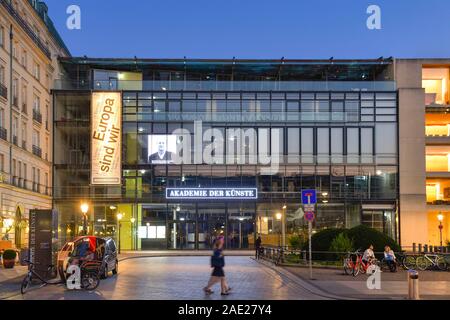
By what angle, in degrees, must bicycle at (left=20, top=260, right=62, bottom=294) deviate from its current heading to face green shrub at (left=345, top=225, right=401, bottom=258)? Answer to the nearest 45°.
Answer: approximately 180°

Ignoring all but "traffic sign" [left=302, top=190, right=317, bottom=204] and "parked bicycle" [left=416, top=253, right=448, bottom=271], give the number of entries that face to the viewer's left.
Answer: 1

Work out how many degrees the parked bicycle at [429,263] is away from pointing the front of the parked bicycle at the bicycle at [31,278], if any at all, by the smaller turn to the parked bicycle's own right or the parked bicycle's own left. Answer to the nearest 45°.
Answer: approximately 45° to the parked bicycle's own left

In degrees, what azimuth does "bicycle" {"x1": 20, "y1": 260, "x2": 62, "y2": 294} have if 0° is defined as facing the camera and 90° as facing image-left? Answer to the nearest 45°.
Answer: approximately 45°

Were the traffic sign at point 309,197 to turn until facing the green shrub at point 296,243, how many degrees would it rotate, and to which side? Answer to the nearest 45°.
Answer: approximately 180°

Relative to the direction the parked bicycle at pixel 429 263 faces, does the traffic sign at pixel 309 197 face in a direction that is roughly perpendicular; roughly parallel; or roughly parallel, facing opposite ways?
roughly perpendicular

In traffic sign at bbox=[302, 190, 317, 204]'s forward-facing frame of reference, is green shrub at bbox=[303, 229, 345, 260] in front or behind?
behind

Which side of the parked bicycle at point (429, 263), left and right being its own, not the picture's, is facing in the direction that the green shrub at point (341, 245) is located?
front

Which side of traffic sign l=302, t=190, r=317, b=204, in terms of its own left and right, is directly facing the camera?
front

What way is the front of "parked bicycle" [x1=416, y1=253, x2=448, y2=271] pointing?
to the viewer's left

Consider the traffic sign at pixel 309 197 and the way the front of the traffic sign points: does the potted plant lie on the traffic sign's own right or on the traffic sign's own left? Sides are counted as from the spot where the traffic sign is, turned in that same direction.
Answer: on the traffic sign's own right

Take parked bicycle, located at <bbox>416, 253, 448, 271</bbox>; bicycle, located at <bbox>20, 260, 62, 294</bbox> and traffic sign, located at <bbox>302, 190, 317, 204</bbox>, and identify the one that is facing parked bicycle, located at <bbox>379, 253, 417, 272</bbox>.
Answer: parked bicycle, located at <bbox>416, 253, 448, 271</bbox>
